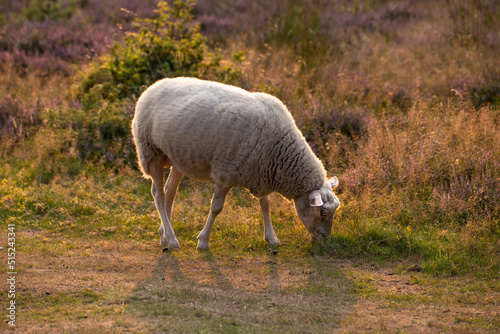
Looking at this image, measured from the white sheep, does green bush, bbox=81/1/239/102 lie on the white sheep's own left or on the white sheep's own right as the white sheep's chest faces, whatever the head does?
on the white sheep's own left

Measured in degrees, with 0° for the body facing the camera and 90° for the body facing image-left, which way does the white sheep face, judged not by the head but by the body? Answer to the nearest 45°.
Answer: approximately 270°
